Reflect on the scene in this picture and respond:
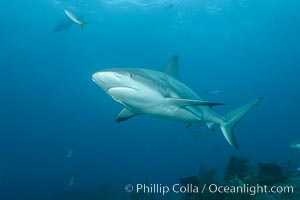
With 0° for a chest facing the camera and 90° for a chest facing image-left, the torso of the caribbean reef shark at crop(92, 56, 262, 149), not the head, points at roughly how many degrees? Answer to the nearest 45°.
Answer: approximately 45°
